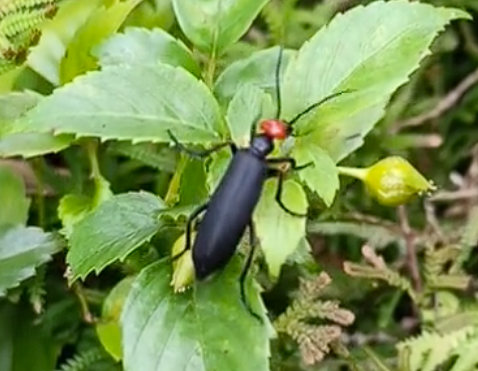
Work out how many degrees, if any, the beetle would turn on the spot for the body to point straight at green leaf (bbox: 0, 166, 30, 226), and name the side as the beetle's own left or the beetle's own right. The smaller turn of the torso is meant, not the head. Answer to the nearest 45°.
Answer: approximately 90° to the beetle's own left

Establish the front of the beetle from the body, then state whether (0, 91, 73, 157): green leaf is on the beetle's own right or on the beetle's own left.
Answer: on the beetle's own left

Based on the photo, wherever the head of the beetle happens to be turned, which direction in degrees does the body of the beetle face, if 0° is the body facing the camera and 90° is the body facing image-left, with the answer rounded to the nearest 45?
approximately 225°

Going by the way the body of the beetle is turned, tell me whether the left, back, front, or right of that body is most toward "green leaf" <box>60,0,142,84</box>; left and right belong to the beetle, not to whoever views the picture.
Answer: left
